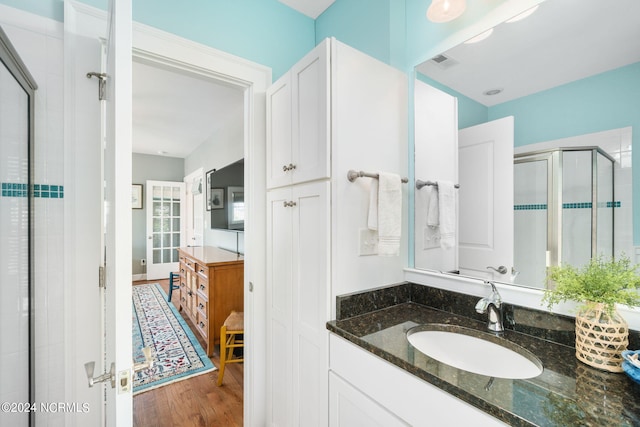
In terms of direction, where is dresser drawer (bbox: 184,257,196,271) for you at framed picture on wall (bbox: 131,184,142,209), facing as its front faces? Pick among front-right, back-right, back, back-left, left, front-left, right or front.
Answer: front

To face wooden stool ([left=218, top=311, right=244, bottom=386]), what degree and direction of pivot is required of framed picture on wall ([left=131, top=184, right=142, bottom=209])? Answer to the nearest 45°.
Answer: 0° — it already faces it

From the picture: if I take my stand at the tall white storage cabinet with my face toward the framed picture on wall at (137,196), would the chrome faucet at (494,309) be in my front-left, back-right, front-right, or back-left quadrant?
back-right

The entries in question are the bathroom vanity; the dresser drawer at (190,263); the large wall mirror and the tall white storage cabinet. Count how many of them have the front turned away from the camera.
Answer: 0

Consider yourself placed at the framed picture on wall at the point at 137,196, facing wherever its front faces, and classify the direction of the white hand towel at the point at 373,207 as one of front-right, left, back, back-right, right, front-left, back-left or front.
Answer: front

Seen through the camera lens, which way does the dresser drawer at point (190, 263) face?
facing the viewer and to the left of the viewer

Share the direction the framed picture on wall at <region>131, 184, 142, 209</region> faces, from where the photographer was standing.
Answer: facing the viewer

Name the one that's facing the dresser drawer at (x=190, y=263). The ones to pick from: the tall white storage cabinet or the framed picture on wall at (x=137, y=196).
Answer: the framed picture on wall

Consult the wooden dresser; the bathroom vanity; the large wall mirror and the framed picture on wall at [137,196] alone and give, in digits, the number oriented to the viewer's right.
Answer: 0

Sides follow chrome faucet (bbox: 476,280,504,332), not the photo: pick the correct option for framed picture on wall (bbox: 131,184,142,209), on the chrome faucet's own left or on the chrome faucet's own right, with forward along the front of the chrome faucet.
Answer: on the chrome faucet's own right

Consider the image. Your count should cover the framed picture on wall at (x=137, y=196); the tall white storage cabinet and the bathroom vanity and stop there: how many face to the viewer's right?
0
